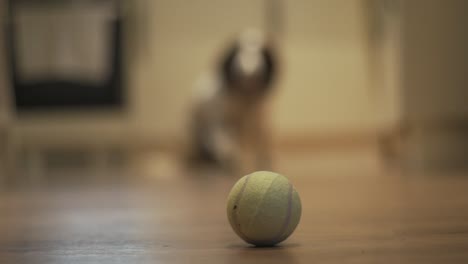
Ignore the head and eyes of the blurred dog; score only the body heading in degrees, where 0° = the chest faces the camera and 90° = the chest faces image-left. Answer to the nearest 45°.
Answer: approximately 315°

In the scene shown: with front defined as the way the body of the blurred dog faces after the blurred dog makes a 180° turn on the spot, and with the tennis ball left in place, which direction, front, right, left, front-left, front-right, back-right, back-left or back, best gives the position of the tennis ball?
back-left
